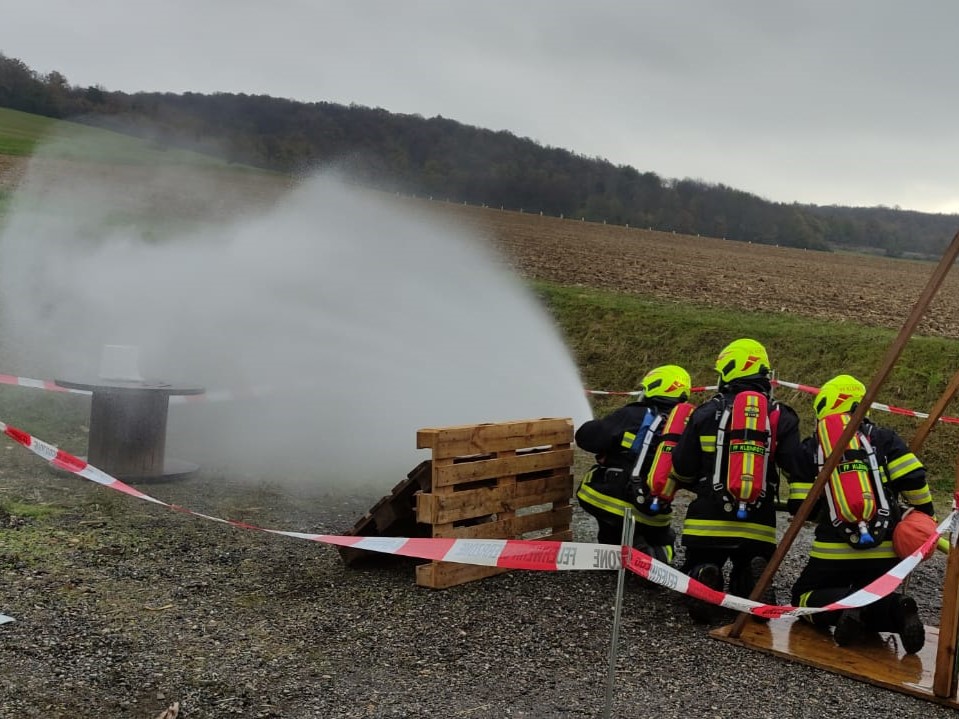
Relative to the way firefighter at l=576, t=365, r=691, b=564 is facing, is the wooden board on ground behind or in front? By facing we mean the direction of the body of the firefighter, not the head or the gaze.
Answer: behind

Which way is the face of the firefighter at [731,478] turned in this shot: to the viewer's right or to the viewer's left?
to the viewer's left

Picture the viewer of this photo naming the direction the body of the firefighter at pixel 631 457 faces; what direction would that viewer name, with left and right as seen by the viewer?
facing away from the viewer and to the left of the viewer

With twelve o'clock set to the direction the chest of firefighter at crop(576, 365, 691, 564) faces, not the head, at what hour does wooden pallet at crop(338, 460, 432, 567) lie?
The wooden pallet is roughly at 10 o'clock from the firefighter.

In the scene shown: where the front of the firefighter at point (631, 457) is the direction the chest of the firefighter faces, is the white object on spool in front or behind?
in front

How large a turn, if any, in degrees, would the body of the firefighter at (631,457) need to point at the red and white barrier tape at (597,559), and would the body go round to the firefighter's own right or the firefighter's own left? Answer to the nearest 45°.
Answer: approximately 135° to the firefighter's own left

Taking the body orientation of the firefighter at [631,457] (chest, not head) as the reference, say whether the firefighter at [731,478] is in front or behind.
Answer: behind

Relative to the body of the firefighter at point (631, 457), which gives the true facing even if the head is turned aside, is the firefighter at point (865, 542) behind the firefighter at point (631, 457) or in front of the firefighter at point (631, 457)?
behind

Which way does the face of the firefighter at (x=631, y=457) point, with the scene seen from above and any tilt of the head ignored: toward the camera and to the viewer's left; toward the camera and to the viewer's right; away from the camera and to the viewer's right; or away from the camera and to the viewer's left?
away from the camera and to the viewer's left

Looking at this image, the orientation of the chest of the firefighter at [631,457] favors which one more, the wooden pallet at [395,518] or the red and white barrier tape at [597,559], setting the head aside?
the wooden pallet
